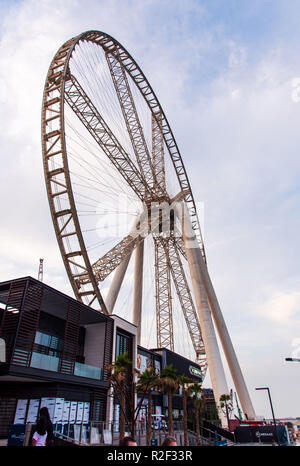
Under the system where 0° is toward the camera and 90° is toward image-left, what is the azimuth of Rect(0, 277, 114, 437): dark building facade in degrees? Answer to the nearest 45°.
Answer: approximately 315°

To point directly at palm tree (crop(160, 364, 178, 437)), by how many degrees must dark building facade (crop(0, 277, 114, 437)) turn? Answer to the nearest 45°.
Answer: approximately 45° to its left
